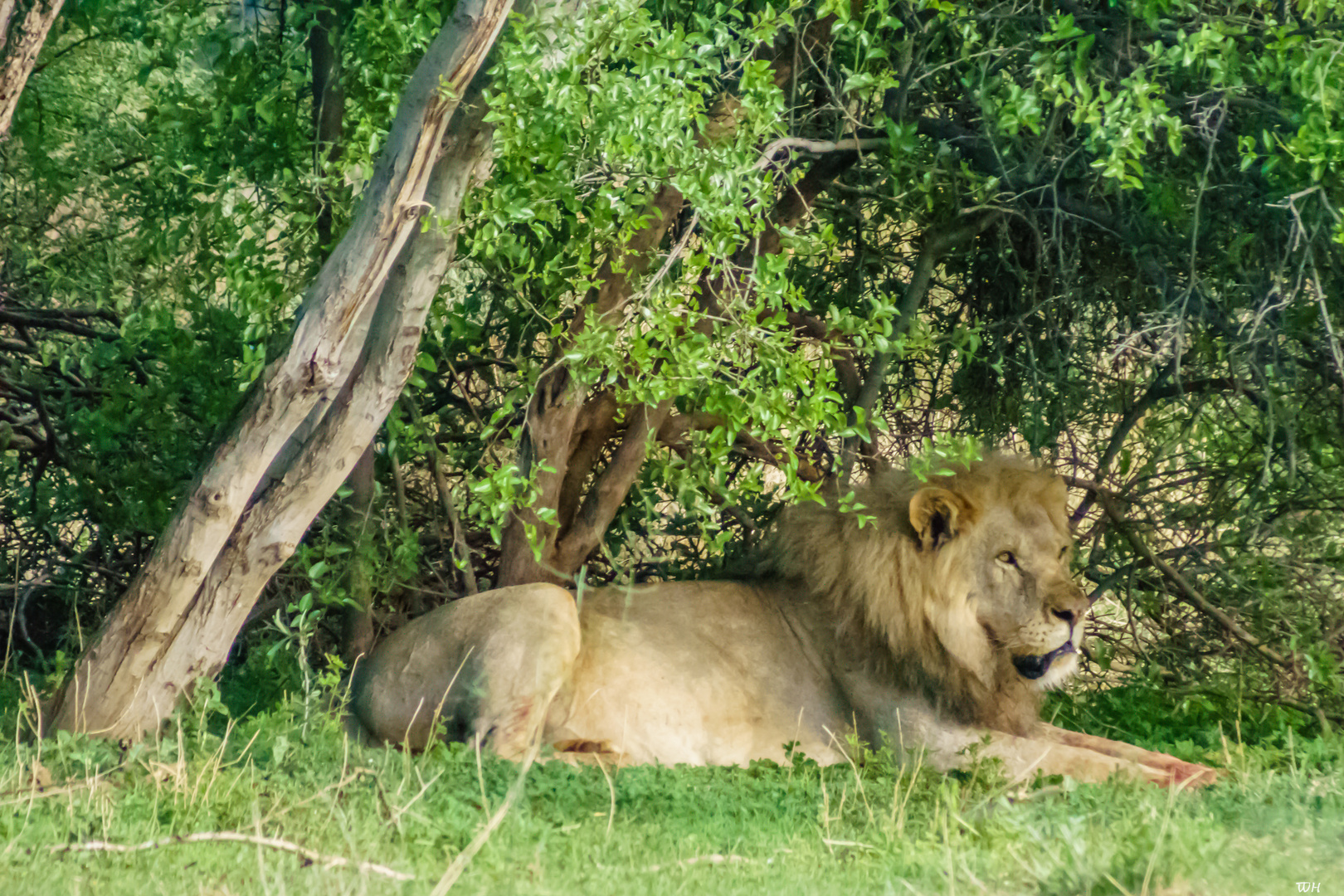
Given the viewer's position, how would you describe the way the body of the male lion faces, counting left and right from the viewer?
facing to the right of the viewer

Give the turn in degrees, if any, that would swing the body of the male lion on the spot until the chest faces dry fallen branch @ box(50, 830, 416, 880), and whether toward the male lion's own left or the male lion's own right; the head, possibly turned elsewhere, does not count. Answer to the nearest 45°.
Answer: approximately 135° to the male lion's own right

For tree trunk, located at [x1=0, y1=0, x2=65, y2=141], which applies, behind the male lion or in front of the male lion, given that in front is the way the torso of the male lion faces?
behind

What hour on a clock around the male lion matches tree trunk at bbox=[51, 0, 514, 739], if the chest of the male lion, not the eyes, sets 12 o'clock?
The tree trunk is roughly at 5 o'clock from the male lion.

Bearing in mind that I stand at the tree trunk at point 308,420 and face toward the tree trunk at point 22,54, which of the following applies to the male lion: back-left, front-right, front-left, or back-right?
back-right
